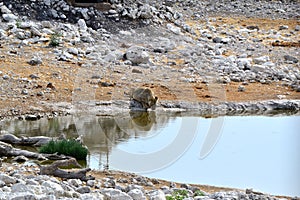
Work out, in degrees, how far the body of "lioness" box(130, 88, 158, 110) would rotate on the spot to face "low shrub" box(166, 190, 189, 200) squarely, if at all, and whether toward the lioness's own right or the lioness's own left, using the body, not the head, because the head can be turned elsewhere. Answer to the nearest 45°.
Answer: approximately 45° to the lioness's own right

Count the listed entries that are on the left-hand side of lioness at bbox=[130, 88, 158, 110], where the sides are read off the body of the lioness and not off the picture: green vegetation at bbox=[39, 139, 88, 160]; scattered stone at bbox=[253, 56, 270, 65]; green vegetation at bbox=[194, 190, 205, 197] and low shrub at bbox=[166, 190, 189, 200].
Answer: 1

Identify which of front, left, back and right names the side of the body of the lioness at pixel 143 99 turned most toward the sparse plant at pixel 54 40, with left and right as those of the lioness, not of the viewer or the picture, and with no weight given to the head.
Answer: back

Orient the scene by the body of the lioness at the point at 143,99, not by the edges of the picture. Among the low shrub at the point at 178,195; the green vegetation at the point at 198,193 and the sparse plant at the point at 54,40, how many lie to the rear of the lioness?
1

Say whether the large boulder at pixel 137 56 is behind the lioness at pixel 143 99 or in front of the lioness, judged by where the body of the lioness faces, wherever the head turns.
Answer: behind

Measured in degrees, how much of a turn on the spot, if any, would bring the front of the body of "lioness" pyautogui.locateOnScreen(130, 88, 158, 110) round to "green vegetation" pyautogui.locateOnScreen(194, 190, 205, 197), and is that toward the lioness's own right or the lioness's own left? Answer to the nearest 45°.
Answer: approximately 45° to the lioness's own right

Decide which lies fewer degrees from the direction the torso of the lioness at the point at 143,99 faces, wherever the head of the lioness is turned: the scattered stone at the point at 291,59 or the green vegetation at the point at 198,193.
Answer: the green vegetation

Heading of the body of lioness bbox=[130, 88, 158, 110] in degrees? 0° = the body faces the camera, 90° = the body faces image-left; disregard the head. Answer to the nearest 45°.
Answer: approximately 315°

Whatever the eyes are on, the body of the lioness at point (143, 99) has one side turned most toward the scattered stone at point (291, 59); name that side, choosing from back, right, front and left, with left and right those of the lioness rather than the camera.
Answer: left

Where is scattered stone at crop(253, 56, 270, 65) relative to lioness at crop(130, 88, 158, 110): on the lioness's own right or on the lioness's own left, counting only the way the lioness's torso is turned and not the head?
on the lioness's own left
